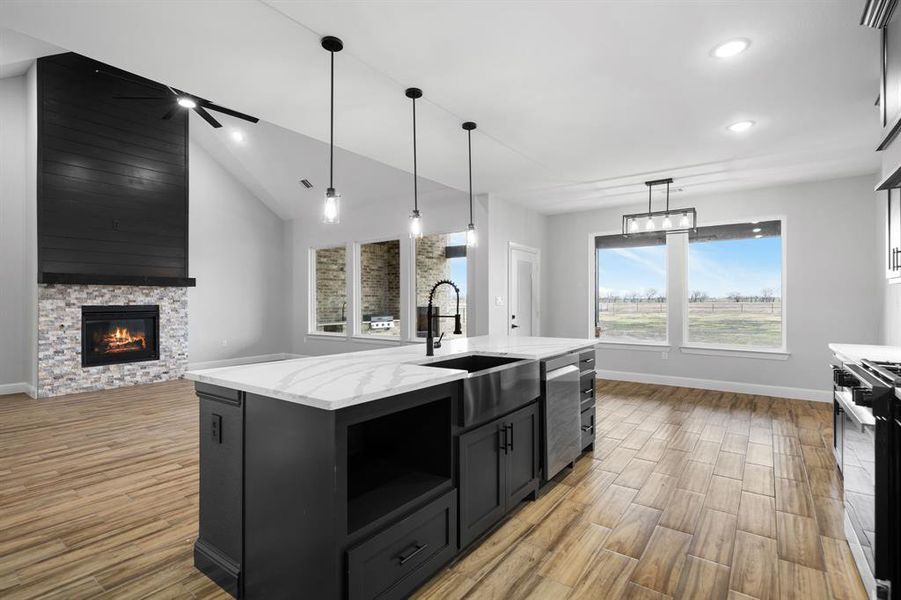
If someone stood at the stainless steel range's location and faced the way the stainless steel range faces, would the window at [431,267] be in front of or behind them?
in front

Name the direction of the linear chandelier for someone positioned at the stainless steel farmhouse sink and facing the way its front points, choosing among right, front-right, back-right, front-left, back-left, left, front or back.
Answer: left

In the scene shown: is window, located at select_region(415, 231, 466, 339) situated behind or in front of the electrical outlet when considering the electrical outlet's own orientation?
behind

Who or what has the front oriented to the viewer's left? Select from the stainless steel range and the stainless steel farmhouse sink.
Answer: the stainless steel range

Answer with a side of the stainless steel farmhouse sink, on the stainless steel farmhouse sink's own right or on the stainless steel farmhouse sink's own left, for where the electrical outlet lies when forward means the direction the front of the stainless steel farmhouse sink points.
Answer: on the stainless steel farmhouse sink's own right

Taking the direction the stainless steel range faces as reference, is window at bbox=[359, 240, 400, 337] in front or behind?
in front

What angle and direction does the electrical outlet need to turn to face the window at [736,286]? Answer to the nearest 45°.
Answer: approximately 135° to its left

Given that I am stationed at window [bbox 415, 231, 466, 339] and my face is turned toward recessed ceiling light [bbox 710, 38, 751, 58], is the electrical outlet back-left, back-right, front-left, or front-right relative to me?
front-right

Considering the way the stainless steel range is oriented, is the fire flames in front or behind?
in front

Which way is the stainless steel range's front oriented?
to the viewer's left

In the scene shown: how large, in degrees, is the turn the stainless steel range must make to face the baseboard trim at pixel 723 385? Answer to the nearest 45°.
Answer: approximately 90° to its right

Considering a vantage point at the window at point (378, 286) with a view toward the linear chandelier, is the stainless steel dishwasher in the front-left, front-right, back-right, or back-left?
front-right

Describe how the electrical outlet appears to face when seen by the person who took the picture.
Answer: facing the viewer and to the left of the viewer

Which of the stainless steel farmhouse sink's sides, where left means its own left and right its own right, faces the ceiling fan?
back

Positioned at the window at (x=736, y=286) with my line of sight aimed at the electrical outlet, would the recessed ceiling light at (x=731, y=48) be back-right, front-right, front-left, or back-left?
front-left
